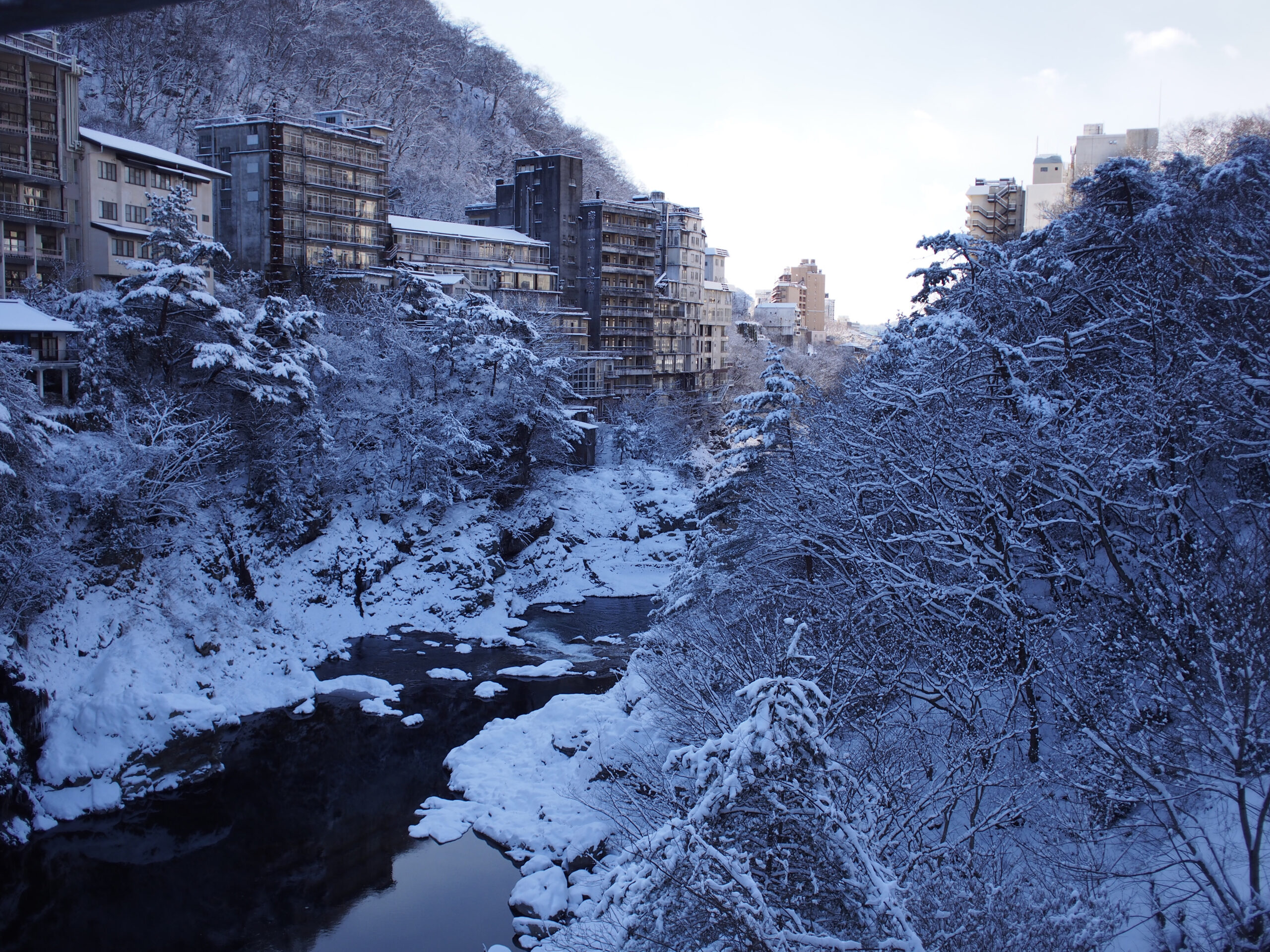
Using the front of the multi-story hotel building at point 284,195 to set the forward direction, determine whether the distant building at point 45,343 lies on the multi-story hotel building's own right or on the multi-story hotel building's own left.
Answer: on the multi-story hotel building's own right

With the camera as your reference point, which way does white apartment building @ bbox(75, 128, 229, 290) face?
facing the viewer and to the right of the viewer

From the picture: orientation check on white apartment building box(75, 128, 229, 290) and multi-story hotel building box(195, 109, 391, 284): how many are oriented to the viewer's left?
0

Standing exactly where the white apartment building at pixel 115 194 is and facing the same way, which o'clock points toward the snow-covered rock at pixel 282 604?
The snow-covered rock is roughly at 1 o'clock from the white apartment building.

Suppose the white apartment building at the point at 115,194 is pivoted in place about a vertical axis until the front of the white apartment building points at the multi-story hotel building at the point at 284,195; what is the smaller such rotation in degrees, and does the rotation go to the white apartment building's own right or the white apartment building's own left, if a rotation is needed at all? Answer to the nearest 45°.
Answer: approximately 90° to the white apartment building's own left

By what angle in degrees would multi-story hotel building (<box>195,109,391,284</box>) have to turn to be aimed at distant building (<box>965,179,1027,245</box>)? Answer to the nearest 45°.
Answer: approximately 45° to its left

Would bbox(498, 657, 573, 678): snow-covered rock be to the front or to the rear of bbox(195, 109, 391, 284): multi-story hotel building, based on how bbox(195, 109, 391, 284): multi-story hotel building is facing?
to the front

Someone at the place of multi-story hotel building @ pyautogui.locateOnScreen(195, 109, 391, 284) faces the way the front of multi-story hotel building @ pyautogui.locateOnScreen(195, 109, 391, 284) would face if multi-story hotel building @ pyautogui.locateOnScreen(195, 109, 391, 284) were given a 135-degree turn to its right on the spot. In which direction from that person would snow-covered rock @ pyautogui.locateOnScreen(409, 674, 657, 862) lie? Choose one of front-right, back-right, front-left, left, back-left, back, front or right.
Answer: left

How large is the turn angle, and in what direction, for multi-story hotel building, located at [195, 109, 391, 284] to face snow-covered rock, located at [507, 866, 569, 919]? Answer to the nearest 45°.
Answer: approximately 45° to its right

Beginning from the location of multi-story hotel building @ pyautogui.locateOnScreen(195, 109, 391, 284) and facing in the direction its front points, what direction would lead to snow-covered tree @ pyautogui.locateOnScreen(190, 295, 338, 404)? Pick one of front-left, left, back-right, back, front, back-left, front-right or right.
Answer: front-right

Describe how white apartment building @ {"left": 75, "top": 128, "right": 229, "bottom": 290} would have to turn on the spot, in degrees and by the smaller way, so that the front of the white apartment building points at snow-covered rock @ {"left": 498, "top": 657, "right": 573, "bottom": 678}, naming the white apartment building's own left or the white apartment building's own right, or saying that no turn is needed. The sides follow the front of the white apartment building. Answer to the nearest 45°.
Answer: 0° — it already faces it
